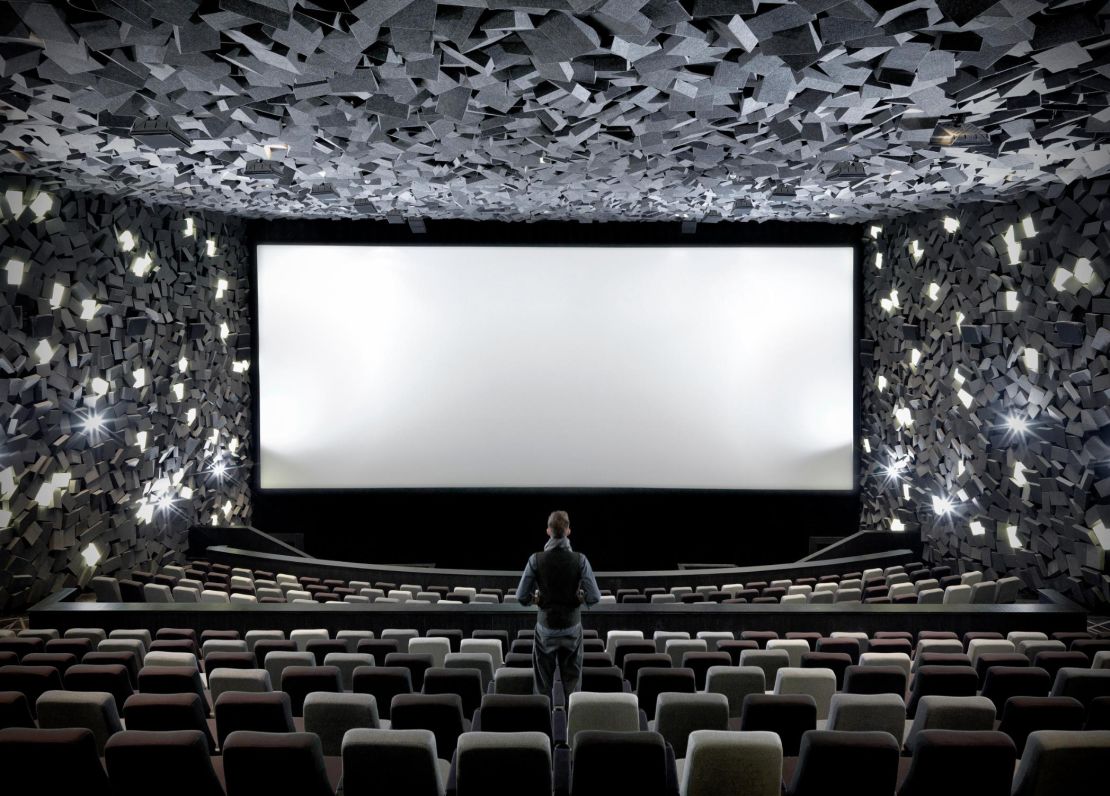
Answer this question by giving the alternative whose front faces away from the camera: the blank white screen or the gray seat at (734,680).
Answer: the gray seat

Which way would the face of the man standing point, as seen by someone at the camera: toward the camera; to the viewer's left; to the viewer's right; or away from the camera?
away from the camera

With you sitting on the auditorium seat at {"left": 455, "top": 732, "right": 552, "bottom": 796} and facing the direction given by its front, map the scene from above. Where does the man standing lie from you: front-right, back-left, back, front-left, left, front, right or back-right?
front

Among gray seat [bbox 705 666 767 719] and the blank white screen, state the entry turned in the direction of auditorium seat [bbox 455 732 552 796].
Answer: the blank white screen

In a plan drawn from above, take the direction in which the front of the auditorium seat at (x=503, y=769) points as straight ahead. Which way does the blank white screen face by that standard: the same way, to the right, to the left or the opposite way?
the opposite way

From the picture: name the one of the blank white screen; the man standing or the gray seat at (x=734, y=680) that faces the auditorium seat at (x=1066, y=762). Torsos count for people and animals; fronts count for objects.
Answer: the blank white screen

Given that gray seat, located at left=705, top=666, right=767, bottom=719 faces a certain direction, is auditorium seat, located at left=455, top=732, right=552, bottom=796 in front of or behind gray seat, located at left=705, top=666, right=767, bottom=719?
behind

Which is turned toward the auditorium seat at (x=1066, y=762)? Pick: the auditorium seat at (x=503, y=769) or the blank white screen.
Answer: the blank white screen

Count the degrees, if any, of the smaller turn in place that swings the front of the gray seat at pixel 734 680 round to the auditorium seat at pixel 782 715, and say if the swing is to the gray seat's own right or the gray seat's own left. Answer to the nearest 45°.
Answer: approximately 180°

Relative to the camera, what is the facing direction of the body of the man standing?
away from the camera

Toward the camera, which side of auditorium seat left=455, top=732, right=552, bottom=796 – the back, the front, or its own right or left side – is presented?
back

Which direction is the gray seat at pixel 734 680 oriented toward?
away from the camera

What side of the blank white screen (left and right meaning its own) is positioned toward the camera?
front

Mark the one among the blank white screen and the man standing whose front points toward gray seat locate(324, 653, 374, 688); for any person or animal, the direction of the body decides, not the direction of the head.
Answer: the blank white screen

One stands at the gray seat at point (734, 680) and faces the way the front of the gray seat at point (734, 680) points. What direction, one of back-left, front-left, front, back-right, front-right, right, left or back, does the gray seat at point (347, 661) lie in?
left

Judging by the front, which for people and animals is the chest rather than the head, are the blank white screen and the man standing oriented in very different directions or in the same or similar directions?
very different directions

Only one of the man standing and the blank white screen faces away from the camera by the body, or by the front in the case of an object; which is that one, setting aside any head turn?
the man standing
